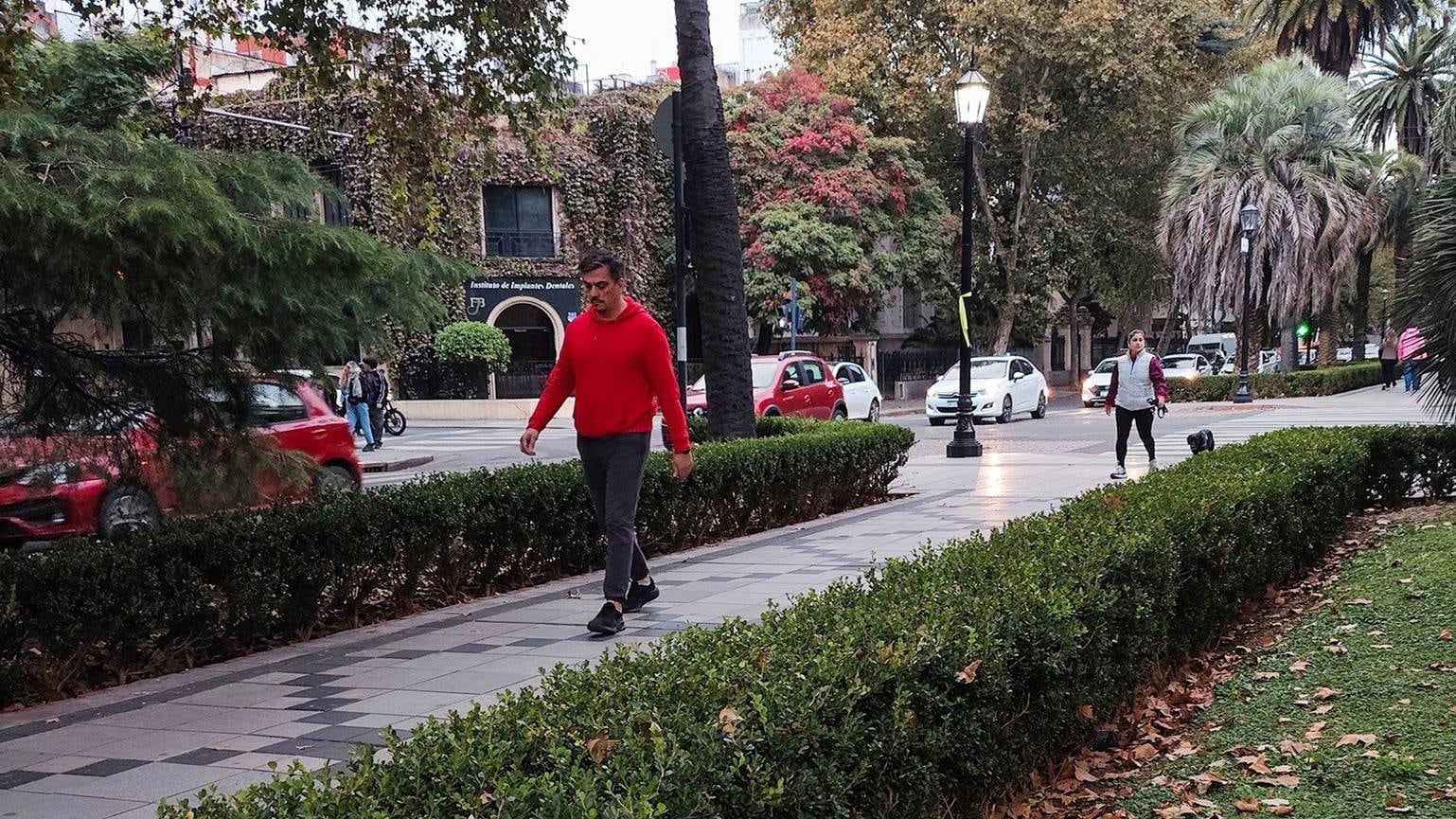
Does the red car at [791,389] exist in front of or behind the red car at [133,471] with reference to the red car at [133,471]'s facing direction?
behind

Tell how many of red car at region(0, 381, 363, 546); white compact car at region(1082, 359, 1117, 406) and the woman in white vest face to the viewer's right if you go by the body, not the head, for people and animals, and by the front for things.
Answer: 0

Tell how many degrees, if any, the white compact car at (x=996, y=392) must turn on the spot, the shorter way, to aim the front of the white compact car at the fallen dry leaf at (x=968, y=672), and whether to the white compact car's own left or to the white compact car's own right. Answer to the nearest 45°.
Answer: approximately 45° to the white compact car's own left

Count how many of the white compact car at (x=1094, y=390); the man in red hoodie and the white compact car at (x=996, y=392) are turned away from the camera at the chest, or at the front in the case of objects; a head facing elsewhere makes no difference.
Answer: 0

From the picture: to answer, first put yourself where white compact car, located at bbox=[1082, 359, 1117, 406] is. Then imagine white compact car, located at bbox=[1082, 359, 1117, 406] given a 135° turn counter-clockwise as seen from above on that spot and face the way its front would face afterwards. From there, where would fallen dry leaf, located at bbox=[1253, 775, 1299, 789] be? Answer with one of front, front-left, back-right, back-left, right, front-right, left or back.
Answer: right

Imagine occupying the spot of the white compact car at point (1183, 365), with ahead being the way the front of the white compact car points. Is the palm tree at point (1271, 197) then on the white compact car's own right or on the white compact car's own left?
on the white compact car's own left

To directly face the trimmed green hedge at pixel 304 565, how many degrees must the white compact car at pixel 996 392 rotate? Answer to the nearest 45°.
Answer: approximately 45° to its left

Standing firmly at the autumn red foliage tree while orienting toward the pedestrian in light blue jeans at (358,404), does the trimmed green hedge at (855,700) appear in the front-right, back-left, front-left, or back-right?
front-left

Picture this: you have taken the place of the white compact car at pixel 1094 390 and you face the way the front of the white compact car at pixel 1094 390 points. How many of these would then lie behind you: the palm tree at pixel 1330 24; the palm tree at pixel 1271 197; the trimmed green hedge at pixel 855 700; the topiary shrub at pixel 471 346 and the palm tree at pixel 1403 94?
3

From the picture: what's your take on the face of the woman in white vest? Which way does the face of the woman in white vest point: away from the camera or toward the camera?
toward the camera

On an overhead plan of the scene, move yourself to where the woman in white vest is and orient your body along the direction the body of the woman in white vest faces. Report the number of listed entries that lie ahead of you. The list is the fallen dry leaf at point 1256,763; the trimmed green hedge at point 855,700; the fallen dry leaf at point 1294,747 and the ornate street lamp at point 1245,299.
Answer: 3

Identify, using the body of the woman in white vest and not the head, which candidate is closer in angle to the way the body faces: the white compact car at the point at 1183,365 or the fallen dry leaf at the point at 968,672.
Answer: the fallen dry leaf

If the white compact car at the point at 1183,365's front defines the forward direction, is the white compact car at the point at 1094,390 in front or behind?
in front

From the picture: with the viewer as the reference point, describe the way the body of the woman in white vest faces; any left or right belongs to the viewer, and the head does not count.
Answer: facing the viewer

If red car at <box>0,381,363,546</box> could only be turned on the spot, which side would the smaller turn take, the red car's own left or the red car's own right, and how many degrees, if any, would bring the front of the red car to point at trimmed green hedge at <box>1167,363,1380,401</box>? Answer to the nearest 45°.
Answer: approximately 180°

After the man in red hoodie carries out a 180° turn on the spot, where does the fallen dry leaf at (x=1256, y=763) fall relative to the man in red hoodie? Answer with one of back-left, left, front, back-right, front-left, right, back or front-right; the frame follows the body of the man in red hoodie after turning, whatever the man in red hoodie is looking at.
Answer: right

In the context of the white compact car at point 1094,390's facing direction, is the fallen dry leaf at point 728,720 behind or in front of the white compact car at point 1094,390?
in front

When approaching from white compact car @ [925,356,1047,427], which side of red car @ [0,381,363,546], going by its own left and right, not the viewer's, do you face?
back

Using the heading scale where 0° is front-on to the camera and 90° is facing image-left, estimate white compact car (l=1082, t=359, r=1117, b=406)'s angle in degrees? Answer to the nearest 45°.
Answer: approximately 45°

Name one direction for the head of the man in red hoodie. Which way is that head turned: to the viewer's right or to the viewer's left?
to the viewer's left
